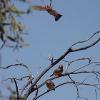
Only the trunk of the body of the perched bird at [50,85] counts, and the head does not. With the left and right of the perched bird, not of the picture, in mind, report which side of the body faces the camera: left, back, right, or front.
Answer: left
